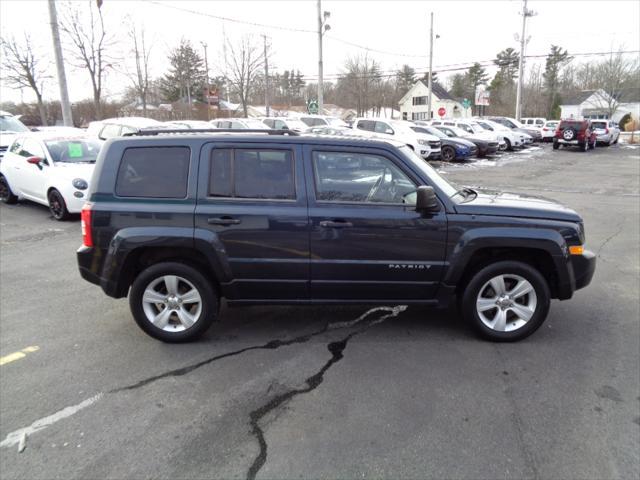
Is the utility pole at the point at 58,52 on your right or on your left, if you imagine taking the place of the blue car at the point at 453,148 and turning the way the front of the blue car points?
on your right

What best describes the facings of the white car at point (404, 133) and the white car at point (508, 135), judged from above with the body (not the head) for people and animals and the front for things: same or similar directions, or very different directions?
same or similar directions

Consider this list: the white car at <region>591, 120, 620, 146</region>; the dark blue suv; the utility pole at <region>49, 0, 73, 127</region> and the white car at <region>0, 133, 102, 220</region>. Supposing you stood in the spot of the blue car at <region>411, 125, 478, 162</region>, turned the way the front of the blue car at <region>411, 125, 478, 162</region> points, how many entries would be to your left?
1

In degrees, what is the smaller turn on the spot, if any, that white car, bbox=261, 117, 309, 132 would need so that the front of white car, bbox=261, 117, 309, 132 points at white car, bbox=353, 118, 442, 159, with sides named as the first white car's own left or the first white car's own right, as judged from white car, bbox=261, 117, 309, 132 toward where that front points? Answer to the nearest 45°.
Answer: approximately 45° to the first white car's own left

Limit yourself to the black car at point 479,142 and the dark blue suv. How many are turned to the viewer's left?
0

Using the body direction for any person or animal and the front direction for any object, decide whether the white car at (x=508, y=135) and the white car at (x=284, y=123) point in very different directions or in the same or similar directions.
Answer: same or similar directions

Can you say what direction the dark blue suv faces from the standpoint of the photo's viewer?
facing to the right of the viewer

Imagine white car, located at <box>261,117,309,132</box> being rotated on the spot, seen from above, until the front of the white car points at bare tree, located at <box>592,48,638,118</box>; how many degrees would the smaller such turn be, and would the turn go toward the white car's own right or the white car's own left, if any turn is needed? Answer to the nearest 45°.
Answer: approximately 90° to the white car's own left

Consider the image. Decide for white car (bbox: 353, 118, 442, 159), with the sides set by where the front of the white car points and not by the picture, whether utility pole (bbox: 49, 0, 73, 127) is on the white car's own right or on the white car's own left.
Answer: on the white car's own right

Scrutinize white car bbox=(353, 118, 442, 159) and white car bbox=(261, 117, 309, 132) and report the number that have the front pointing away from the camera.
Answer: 0

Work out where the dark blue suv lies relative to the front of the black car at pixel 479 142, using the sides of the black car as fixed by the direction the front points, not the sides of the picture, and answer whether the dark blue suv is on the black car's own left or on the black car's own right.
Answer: on the black car's own right

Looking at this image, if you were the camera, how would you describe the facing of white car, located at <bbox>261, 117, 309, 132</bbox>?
facing the viewer and to the right of the viewer
